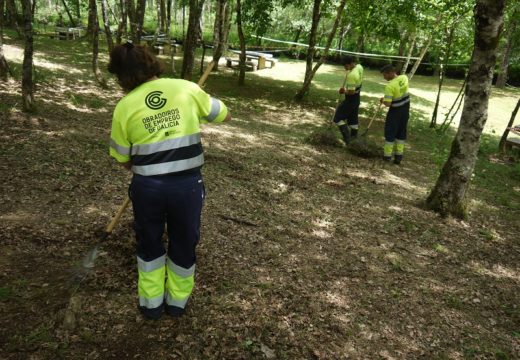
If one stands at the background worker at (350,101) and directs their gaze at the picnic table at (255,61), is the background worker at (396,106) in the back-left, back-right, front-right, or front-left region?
back-right

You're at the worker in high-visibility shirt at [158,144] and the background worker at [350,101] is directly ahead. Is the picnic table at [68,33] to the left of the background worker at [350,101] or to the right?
left

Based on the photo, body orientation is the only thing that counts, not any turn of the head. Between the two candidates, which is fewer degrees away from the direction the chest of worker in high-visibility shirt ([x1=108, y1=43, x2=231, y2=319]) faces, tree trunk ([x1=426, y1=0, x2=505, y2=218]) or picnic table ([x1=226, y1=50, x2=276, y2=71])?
the picnic table

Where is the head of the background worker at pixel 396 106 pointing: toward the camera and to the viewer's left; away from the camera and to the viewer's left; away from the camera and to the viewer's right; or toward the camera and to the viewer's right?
toward the camera and to the viewer's left

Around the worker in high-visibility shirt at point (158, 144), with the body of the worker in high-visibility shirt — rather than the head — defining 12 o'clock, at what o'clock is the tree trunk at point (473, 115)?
The tree trunk is roughly at 2 o'clock from the worker in high-visibility shirt.

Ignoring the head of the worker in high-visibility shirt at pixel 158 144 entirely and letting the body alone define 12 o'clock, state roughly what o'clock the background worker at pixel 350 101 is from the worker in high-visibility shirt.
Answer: The background worker is roughly at 1 o'clock from the worker in high-visibility shirt.

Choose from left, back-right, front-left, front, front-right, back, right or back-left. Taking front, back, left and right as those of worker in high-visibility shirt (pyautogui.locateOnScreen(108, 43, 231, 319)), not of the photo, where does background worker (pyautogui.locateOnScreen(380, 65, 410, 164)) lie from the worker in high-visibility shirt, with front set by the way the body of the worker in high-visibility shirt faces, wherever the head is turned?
front-right

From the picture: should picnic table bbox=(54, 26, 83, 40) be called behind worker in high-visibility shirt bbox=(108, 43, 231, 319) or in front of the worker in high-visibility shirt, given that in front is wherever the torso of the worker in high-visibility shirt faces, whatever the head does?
in front

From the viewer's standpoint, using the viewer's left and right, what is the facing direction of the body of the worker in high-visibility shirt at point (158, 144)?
facing away from the viewer

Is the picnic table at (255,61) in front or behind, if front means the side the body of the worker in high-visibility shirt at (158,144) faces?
in front
